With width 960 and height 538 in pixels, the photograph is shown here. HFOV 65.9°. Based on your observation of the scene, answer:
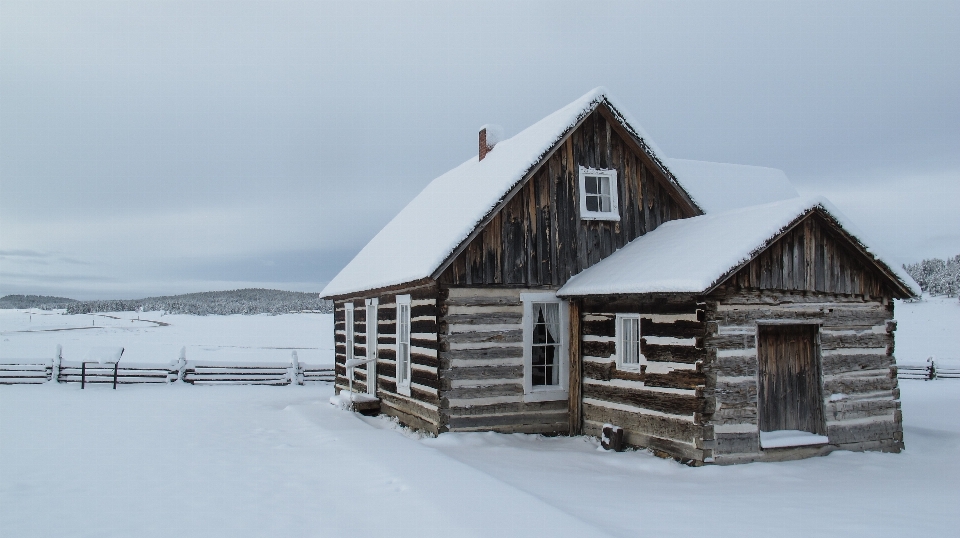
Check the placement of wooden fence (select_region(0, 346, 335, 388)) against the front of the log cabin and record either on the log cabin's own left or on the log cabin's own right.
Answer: on the log cabin's own right
